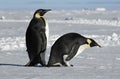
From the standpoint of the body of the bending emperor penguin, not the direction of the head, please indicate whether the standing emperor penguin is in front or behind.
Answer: behind

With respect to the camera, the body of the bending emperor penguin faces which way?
to the viewer's right
